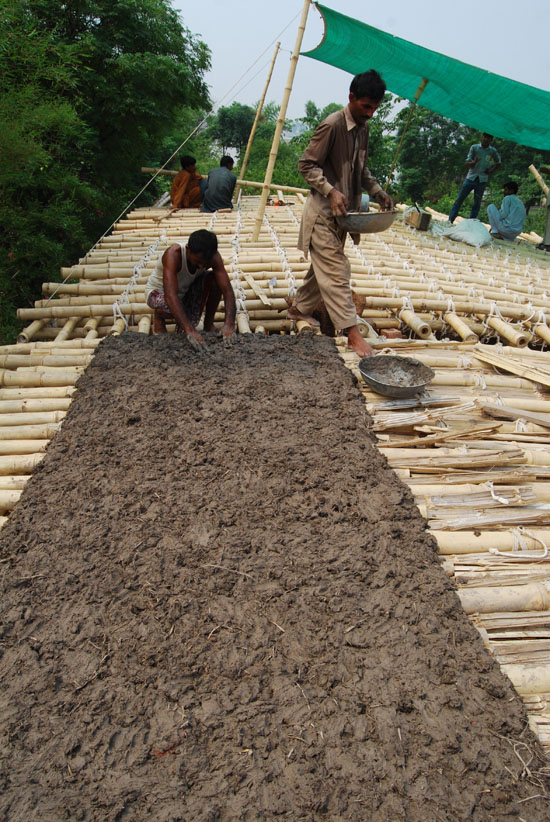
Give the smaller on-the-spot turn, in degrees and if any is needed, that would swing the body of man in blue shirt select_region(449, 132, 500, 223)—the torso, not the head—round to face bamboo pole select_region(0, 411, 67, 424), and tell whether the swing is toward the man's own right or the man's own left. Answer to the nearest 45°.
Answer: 0° — they already face it

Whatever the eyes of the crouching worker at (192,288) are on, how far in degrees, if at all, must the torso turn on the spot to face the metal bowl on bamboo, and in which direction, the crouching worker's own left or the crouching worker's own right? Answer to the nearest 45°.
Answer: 0° — they already face it

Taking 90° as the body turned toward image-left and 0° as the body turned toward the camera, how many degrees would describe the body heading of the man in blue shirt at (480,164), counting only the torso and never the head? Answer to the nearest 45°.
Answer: approximately 0°

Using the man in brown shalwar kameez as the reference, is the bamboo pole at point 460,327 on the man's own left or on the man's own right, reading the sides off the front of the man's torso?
on the man's own left

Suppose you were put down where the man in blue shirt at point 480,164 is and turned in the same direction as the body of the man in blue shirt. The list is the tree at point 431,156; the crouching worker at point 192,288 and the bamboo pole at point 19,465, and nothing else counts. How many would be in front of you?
2

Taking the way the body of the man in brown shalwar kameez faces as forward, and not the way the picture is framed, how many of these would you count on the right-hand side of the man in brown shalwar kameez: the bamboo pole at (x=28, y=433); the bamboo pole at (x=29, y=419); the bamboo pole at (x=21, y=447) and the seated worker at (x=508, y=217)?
3

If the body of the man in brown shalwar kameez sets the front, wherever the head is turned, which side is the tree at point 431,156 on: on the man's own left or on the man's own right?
on the man's own left

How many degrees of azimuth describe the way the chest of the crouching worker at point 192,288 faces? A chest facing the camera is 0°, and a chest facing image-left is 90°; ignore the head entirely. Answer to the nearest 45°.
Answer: approximately 315°

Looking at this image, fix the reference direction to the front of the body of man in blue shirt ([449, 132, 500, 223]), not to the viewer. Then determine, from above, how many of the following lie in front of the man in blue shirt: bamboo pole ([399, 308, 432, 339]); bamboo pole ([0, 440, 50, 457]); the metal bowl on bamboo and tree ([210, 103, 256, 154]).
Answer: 3

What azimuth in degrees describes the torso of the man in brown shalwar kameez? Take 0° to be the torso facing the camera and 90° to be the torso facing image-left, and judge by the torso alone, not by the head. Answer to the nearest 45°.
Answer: approximately 315°

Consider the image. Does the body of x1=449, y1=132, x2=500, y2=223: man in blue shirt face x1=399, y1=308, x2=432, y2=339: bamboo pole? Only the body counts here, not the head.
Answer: yes
